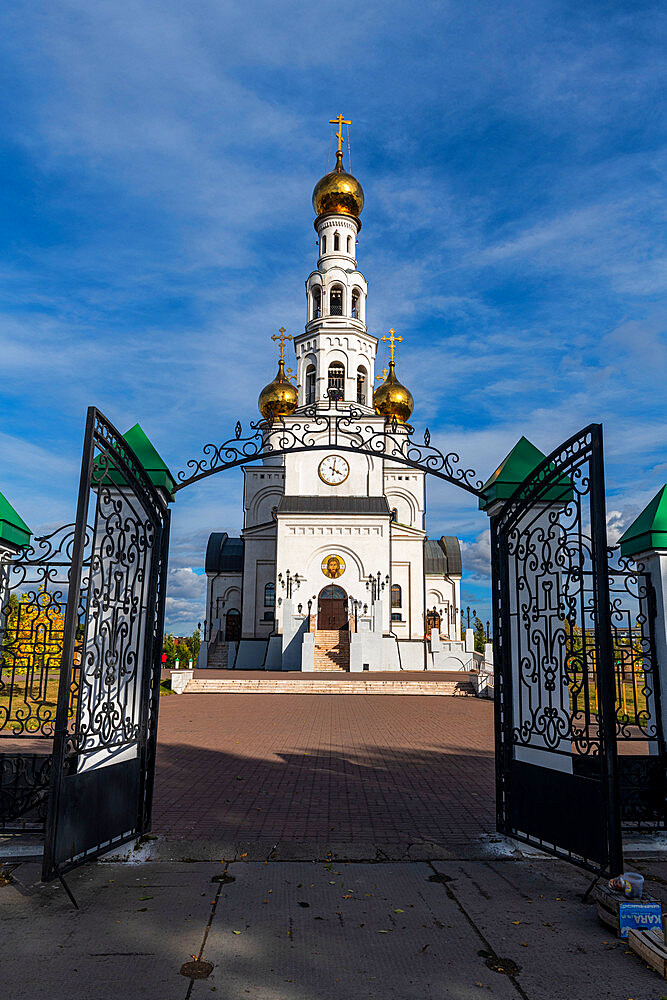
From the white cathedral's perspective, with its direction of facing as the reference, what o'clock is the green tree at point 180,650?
The green tree is roughly at 4 o'clock from the white cathedral.

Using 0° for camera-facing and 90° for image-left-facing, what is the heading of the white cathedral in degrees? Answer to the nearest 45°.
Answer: approximately 0°

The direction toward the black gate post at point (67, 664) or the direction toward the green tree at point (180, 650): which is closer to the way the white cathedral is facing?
the black gate post

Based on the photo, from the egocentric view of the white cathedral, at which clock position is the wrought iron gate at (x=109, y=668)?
The wrought iron gate is roughly at 12 o'clock from the white cathedral.

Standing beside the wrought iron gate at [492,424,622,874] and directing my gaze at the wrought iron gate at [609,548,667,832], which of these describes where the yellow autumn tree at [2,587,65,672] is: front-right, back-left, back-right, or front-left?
back-left

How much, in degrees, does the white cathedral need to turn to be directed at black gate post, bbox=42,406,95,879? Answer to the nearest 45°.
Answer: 0° — it already faces it

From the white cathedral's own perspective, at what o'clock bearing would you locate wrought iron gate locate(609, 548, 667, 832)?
The wrought iron gate is roughly at 12 o'clock from the white cathedral.

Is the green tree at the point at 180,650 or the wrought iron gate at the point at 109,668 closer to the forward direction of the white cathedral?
the wrought iron gate

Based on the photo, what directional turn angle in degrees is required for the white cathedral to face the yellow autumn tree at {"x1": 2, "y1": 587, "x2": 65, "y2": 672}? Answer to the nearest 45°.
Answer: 0° — it already faces it

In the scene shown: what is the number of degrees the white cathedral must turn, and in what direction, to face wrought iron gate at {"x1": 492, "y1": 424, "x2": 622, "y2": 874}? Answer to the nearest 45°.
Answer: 0° — it already faces it
